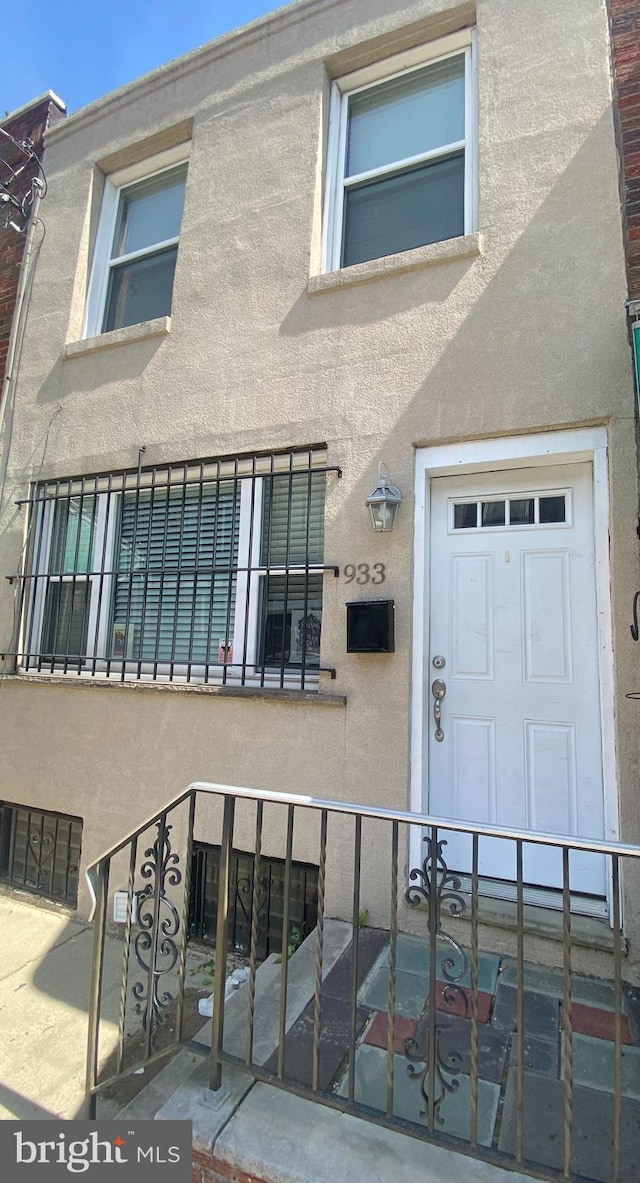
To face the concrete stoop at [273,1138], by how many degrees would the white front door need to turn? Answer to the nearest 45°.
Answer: approximately 45° to its right

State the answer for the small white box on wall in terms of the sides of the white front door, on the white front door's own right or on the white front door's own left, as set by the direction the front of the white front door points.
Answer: on the white front door's own right

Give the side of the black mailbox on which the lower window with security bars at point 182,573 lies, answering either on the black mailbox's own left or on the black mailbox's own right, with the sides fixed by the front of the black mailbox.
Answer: on the black mailbox's own right

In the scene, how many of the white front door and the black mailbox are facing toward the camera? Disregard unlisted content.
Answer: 2

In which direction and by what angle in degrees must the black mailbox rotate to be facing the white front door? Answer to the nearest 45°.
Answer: approximately 90° to its left

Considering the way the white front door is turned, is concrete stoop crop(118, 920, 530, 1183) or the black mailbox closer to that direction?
the concrete stoop

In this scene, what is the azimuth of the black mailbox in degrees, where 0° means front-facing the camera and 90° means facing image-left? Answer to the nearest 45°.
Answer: approximately 0°
